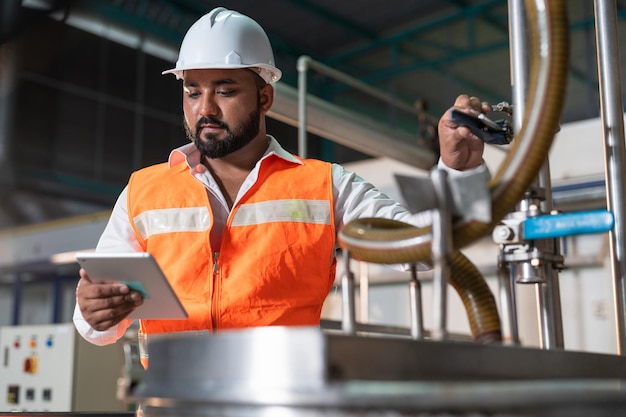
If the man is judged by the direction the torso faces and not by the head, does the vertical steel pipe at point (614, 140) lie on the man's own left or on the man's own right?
on the man's own left

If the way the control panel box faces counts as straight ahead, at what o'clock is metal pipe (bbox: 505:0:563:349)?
The metal pipe is roughly at 10 o'clock from the control panel box.

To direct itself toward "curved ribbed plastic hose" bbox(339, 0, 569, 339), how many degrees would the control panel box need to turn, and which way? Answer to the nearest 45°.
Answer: approximately 45° to its left

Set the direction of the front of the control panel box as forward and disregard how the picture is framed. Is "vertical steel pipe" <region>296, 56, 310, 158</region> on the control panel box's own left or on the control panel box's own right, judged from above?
on the control panel box's own left

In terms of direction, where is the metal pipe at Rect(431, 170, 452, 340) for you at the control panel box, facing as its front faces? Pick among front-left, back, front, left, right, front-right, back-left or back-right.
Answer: front-left

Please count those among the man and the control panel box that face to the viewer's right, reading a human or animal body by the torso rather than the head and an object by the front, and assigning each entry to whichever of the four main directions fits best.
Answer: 0

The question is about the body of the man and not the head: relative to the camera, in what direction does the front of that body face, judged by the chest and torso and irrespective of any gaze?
toward the camera

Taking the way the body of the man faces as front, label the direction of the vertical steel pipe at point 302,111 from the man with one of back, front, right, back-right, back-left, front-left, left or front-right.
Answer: back

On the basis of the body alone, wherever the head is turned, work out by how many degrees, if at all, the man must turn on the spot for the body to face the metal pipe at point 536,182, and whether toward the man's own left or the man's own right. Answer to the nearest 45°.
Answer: approximately 45° to the man's own left

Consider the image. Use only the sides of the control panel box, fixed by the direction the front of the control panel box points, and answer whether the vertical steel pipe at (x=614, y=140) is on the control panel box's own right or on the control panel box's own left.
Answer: on the control panel box's own left

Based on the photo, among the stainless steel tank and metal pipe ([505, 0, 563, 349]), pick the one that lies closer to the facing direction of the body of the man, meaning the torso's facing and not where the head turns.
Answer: the stainless steel tank

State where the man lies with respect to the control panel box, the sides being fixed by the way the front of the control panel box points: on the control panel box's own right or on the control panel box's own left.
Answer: on the control panel box's own left

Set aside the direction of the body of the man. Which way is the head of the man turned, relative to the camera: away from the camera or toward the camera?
toward the camera

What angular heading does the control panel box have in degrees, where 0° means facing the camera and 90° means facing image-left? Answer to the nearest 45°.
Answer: approximately 45°

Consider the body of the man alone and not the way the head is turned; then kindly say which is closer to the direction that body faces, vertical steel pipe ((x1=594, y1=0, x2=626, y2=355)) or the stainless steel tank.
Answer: the stainless steel tank
